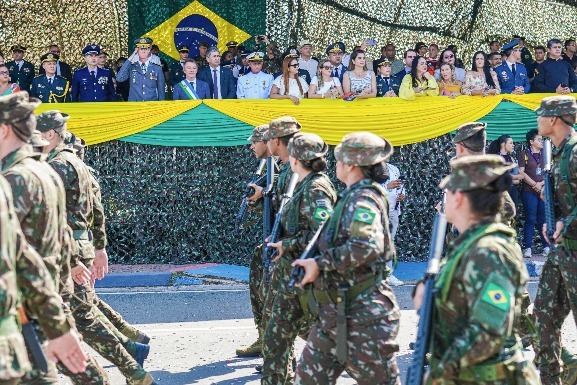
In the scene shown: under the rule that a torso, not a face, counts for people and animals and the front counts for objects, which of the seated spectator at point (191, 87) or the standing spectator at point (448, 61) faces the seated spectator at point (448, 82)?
the standing spectator at point (448, 61)

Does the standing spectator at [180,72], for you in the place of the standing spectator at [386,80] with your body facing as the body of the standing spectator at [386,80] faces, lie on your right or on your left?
on your right

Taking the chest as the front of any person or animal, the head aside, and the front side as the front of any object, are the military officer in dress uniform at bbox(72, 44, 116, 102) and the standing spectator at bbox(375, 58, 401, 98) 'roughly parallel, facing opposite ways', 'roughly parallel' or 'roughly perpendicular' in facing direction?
roughly parallel

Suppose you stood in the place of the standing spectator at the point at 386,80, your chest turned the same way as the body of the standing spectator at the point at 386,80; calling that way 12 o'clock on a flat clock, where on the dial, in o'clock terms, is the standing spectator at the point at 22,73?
the standing spectator at the point at 22,73 is roughly at 3 o'clock from the standing spectator at the point at 386,80.

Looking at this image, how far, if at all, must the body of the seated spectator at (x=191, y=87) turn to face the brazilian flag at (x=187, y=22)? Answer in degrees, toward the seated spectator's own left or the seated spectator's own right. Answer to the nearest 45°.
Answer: approximately 180°

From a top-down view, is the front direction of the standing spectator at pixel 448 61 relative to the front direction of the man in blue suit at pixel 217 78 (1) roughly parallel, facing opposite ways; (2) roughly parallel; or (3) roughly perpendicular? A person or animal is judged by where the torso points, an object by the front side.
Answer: roughly parallel

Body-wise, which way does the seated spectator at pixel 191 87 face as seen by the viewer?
toward the camera

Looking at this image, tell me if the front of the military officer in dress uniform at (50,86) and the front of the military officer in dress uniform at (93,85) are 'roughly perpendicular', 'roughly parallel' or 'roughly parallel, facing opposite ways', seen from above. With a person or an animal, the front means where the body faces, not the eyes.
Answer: roughly parallel

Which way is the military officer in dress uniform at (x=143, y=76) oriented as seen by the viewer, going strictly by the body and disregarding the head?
toward the camera

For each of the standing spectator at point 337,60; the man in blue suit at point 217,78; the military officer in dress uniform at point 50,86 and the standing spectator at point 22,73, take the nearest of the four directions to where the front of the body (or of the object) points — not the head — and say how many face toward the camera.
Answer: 4

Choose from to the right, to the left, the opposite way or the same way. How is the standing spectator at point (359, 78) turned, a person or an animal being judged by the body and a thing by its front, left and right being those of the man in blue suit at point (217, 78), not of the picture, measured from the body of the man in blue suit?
the same way

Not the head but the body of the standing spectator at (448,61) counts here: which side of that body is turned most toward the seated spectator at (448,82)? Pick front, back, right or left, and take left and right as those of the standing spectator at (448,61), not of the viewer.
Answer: front

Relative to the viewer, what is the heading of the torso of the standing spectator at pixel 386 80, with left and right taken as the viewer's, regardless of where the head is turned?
facing the viewer

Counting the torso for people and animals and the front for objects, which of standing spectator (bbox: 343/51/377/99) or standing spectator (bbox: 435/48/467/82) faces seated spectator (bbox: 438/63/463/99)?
standing spectator (bbox: 435/48/467/82)

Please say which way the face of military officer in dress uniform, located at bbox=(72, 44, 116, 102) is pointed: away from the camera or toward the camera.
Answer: toward the camera

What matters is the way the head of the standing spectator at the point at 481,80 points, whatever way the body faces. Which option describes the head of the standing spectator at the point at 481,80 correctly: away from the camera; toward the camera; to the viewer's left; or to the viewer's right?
toward the camera

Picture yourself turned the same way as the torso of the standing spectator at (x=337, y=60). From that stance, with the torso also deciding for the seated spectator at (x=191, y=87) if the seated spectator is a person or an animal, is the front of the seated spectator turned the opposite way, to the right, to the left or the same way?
the same way

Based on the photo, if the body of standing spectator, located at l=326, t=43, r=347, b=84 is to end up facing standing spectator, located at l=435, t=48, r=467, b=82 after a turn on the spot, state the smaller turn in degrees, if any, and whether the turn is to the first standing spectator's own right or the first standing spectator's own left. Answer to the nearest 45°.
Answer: approximately 90° to the first standing spectator's own left
